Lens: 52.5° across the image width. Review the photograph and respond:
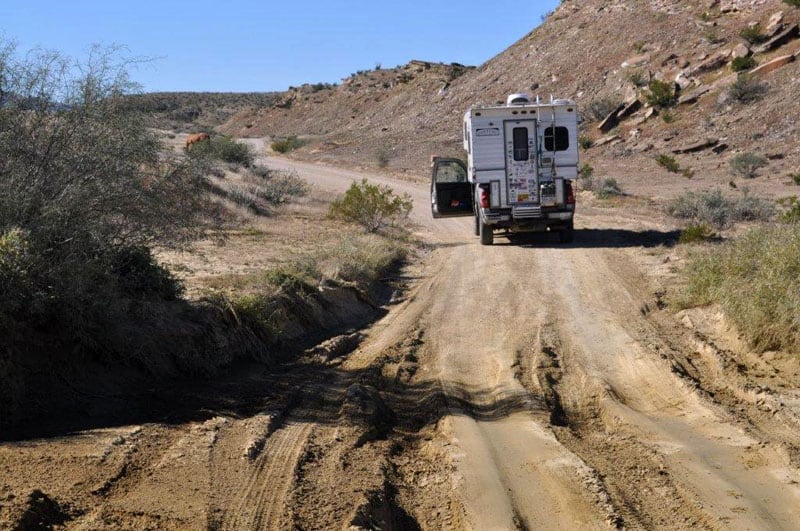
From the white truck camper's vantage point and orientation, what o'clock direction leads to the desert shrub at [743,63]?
The desert shrub is roughly at 1 o'clock from the white truck camper.

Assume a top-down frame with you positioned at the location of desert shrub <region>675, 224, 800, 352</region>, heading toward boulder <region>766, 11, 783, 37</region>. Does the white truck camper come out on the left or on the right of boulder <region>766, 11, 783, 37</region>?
left

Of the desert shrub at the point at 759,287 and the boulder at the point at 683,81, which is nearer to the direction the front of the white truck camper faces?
the boulder

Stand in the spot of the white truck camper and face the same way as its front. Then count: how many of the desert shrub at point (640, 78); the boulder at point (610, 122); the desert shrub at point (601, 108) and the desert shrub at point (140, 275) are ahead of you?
3

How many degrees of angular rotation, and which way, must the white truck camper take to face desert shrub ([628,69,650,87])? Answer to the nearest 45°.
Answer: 0° — it already faces it

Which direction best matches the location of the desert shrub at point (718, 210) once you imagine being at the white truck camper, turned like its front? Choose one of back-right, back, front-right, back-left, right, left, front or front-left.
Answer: front-right

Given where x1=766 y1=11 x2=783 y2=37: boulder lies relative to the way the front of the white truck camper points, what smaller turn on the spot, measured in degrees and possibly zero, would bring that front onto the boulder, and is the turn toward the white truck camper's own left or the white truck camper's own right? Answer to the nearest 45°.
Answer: approximately 45° to the white truck camper's own right

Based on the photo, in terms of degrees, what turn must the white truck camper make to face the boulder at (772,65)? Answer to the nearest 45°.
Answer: approximately 45° to its right

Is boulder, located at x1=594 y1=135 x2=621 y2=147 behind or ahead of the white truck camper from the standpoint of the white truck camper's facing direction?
ahead

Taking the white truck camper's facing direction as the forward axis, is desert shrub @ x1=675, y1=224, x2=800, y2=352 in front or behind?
behind

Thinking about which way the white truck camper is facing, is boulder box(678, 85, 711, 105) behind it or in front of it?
in front

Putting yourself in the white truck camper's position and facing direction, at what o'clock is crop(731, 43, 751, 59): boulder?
The boulder is roughly at 1 o'clock from the white truck camper.

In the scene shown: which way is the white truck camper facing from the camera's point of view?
away from the camera

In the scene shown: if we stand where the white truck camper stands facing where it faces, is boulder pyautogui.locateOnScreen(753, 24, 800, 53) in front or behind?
in front

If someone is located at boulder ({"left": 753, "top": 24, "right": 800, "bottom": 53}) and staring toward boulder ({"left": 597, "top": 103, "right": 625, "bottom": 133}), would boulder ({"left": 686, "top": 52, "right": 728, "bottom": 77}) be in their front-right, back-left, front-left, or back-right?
front-right
